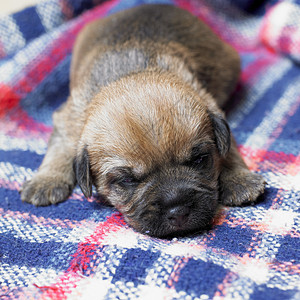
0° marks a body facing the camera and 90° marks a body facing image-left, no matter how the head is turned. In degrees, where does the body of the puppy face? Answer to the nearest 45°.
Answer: approximately 0°
